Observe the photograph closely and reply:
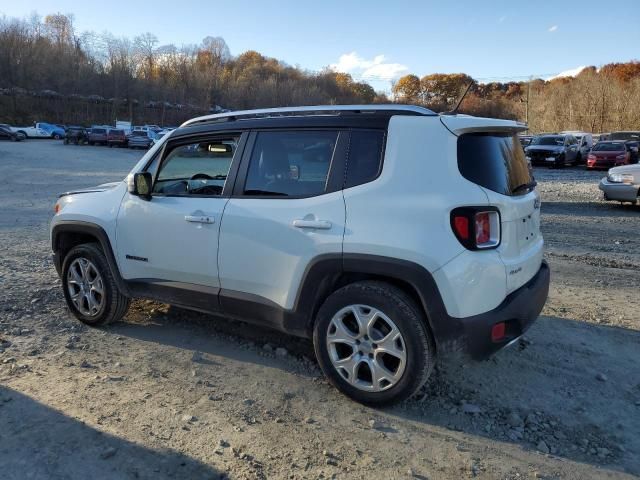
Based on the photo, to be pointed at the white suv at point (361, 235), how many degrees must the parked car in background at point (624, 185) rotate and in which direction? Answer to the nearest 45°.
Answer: approximately 45° to its left

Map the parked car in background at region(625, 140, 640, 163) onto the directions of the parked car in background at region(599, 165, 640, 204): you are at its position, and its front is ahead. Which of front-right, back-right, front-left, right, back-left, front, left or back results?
back-right

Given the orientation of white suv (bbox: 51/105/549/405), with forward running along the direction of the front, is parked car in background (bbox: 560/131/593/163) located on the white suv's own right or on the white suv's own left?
on the white suv's own right

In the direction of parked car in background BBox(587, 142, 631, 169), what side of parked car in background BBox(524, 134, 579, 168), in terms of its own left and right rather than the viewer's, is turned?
left

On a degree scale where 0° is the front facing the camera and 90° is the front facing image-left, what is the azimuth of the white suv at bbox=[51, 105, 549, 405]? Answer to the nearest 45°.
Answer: approximately 135°

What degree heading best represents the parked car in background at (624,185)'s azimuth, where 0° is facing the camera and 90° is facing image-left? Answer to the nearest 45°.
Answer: approximately 45°

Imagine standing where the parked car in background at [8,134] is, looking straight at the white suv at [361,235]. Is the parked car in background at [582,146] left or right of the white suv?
left

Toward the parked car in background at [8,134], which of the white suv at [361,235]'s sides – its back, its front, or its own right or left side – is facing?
front

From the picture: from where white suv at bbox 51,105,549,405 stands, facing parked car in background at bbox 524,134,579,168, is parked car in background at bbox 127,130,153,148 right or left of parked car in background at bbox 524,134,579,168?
left
